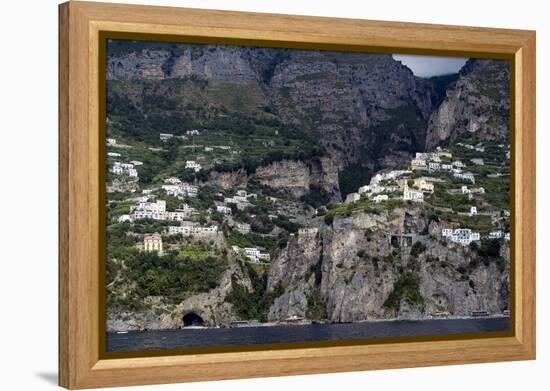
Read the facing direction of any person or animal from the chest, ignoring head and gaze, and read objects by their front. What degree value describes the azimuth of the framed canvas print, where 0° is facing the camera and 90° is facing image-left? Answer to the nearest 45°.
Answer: approximately 315°
